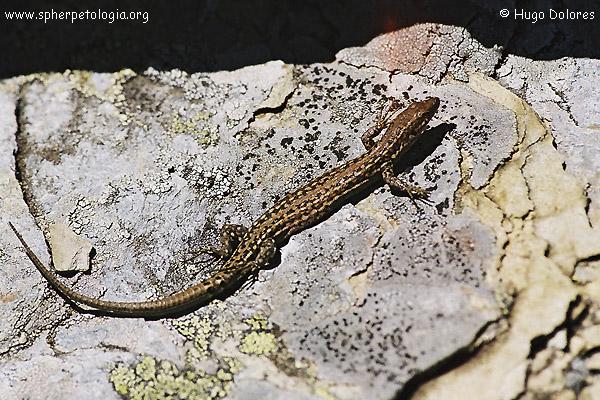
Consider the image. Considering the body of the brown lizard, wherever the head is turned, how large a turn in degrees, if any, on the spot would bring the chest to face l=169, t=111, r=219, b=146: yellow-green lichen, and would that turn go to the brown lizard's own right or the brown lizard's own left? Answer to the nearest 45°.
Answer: approximately 90° to the brown lizard's own left

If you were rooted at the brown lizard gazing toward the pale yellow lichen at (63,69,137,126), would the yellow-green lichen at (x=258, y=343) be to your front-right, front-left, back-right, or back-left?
back-left

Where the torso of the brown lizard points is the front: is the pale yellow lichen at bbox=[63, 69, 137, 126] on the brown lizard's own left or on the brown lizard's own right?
on the brown lizard's own left

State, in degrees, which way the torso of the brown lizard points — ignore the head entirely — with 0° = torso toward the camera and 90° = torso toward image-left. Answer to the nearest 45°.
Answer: approximately 225°

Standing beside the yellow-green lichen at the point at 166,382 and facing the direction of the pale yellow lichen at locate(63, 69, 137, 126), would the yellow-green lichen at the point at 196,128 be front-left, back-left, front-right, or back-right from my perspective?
front-right
